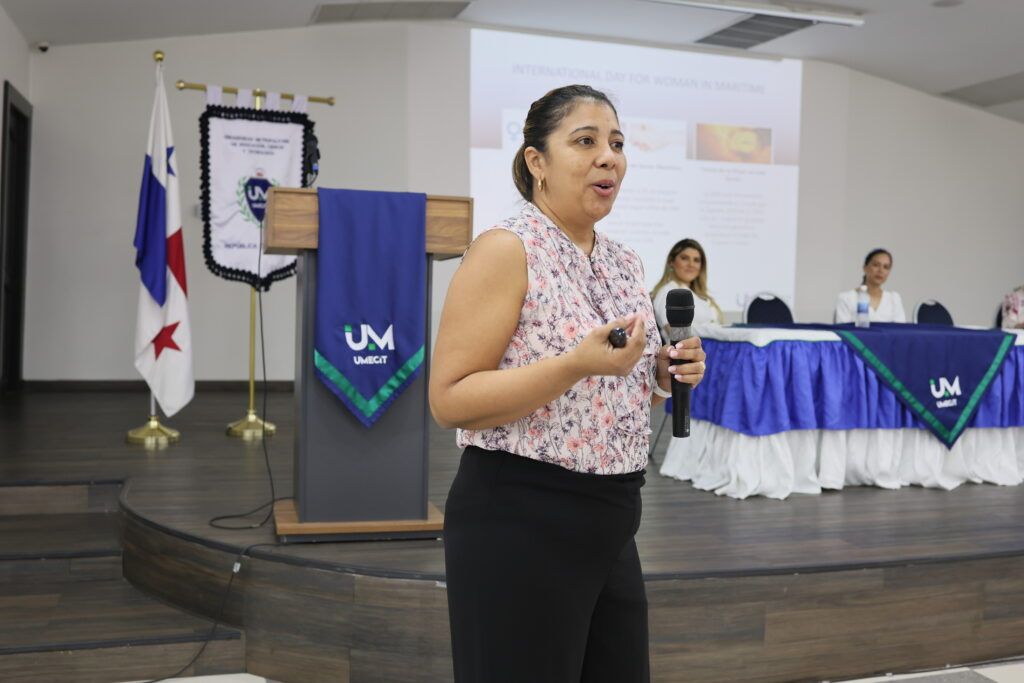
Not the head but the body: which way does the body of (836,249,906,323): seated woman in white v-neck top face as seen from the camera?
toward the camera

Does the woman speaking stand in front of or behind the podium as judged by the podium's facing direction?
in front

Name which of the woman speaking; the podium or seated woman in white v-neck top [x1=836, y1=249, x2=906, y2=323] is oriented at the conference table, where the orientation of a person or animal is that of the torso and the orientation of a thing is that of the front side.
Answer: the seated woman in white v-neck top

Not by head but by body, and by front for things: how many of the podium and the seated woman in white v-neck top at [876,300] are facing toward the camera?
2

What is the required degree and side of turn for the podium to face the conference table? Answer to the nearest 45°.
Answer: approximately 135° to its left

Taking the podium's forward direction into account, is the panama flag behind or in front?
behind

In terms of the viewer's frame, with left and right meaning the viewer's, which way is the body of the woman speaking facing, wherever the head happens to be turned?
facing the viewer and to the right of the viewer

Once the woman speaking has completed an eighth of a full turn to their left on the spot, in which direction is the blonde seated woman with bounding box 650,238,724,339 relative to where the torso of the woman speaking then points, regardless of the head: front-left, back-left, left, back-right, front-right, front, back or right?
left

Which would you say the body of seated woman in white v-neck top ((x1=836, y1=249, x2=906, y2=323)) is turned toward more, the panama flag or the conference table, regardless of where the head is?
the conference table

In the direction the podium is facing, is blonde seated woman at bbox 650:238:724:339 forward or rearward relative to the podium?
rearward

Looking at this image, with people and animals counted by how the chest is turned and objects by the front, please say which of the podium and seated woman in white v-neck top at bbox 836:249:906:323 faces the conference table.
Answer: the seated woman in white v-neck top

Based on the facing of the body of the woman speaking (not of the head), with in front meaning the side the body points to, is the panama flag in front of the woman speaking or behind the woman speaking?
behind

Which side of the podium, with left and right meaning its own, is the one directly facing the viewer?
front

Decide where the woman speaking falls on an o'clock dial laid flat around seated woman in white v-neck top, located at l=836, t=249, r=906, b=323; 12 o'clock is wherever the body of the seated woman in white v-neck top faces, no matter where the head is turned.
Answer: The woman speaking is roughly at 12 o'clock from the seated woman in white v-neck top.
